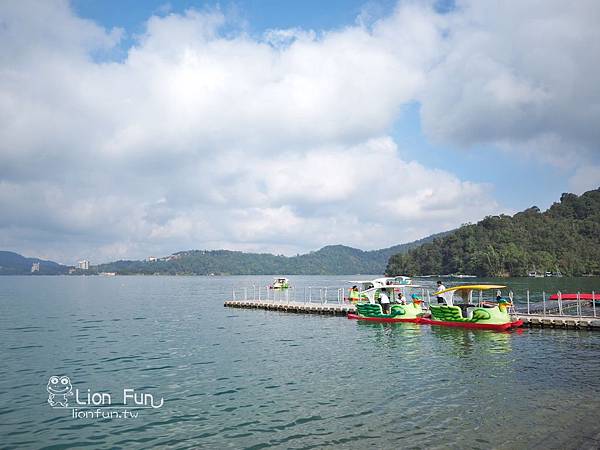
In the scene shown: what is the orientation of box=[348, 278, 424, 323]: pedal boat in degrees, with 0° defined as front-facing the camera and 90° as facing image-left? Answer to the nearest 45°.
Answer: approximately 270°

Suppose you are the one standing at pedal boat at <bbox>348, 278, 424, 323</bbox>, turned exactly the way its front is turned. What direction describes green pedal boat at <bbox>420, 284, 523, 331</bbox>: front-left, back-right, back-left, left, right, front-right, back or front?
front-right
